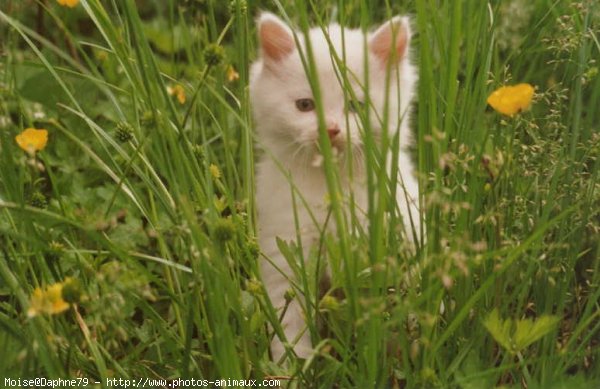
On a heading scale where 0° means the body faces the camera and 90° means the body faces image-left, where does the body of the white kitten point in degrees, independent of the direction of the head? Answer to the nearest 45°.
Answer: approximately 0°

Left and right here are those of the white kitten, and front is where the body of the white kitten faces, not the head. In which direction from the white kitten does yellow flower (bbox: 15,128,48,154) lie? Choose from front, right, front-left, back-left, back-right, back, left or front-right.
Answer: front-right
